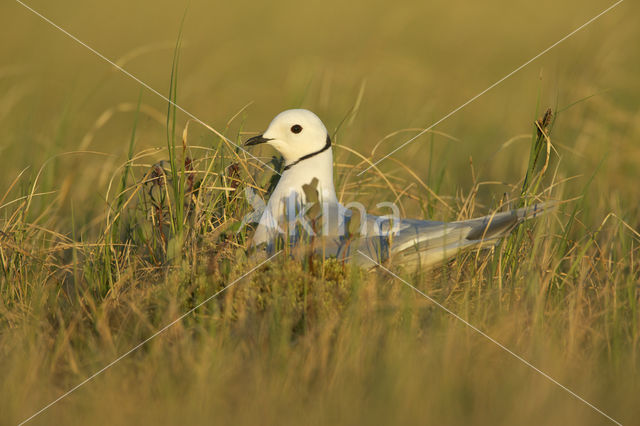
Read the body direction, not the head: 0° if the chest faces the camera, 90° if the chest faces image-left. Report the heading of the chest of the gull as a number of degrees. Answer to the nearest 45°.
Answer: approximately 90°
